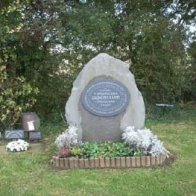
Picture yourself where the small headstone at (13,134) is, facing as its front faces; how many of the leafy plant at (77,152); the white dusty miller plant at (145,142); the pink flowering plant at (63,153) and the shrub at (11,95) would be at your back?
1

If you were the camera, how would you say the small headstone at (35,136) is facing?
facing the viewer

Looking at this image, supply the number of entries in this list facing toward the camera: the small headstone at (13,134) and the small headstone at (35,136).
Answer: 2

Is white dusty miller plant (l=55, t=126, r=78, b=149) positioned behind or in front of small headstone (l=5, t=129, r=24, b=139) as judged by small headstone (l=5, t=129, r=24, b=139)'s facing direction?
in front

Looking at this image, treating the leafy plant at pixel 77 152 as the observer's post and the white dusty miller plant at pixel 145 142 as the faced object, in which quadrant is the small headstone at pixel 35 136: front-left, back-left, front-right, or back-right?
back-left

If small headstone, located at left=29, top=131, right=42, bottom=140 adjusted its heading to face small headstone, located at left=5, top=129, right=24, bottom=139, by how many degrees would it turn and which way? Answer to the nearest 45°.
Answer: approximately 90° to its right

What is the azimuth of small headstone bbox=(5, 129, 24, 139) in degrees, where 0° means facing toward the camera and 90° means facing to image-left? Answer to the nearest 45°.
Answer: approximately 0°

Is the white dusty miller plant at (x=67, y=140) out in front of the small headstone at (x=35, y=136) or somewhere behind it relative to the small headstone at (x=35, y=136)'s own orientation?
in front

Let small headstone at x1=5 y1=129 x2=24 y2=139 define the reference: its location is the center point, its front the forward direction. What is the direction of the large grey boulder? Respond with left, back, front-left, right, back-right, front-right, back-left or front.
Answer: front-left

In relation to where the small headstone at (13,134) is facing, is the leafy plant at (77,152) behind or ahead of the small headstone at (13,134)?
ahead
